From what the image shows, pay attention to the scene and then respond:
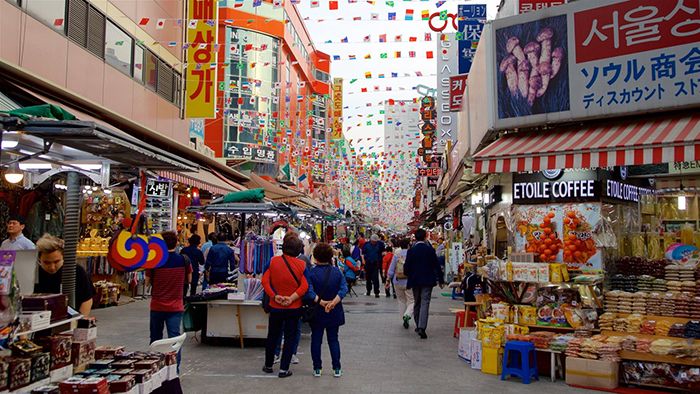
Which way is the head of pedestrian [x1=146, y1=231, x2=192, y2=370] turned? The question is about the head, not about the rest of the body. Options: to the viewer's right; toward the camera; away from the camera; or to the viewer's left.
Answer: away from the camera

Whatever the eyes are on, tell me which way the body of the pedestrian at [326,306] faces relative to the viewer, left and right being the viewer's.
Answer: facing away from the viewer

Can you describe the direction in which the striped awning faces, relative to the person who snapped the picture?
facing the viewer and to the left of the viewer

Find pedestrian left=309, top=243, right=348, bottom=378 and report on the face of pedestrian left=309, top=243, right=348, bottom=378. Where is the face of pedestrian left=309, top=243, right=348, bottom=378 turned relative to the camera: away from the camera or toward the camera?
away from the camera

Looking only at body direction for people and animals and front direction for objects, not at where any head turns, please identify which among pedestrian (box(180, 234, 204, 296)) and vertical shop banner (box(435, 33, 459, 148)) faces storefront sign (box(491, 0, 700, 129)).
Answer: the vertical shop banner

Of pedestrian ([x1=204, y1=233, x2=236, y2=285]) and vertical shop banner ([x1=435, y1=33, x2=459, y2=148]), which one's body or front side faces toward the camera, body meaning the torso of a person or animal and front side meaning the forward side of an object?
the vertical shop banner

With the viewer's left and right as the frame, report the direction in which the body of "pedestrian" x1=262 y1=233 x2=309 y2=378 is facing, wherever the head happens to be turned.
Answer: facing away from the viewer

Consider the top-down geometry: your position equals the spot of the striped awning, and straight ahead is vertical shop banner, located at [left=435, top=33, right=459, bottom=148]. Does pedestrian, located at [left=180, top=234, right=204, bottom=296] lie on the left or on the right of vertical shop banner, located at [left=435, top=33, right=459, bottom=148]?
left

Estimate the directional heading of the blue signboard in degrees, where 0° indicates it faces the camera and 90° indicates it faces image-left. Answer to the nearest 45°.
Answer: approximately 0°

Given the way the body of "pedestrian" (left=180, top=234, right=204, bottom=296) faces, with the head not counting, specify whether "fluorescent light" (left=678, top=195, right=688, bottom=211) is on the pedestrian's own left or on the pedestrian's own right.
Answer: on the pedestrian's own right

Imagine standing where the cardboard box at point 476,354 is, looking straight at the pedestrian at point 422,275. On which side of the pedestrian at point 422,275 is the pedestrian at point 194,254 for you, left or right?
left

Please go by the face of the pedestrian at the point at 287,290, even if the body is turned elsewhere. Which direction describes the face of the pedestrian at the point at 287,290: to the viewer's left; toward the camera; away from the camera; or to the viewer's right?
away from the camera

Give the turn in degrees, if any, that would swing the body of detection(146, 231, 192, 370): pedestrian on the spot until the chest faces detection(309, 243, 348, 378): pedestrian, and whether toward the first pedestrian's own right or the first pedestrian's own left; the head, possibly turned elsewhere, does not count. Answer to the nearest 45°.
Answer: approximately 90° to the first pedestrian's own right

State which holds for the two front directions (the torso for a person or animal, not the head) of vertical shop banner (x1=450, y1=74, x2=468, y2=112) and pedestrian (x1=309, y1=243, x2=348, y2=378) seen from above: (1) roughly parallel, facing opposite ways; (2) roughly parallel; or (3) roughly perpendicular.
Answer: roughly parallel, facing opposite ways

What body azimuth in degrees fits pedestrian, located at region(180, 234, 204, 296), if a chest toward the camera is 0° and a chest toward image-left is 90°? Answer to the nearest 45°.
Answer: approximately 180°

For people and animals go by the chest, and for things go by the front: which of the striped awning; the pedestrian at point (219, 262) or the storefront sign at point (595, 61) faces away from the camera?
the pedestrian

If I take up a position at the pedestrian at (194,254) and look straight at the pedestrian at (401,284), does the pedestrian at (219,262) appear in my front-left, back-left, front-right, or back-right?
front-right

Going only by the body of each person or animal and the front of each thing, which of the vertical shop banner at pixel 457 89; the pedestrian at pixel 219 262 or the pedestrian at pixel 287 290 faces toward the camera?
the vertical shop banner

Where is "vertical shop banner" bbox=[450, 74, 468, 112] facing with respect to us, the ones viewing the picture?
facing the viewer

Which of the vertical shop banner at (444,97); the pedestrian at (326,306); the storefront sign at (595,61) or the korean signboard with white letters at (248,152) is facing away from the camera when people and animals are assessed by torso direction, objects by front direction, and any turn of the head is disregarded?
the pedestrian

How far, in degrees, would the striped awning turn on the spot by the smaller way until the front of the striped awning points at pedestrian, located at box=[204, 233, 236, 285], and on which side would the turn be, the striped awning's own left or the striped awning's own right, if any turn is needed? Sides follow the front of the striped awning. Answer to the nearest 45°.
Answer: approximately 45° to the striped awning's own right
